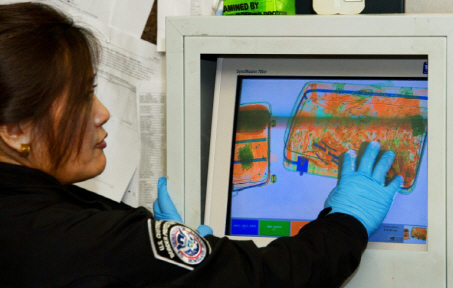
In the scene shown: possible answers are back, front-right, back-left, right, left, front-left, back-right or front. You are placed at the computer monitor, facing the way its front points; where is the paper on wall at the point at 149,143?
back-right

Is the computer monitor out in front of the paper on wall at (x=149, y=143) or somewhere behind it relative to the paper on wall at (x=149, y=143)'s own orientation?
in front

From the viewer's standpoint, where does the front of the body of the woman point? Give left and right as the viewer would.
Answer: facing away from the viewer and to the right of the viewer

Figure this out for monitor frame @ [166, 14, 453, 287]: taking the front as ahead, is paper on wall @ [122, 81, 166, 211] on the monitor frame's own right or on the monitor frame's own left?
on the monitor frame's own right

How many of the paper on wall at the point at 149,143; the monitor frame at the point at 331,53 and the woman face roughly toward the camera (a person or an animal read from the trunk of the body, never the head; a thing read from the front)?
2

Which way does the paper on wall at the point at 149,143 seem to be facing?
toward the camera

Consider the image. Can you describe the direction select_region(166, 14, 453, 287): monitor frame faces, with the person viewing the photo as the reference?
facing the viewer

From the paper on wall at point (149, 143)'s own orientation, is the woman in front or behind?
in front

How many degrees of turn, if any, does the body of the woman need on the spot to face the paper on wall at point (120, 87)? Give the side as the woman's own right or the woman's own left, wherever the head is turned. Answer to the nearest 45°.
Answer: approximately 45° to the woman's own left

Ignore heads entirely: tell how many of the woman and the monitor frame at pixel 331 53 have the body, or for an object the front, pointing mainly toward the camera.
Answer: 1

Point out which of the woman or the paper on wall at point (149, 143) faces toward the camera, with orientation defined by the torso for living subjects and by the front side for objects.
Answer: the paper on wall

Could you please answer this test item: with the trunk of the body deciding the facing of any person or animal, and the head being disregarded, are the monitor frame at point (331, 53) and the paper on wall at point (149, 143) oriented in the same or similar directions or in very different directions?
same or similar directions
